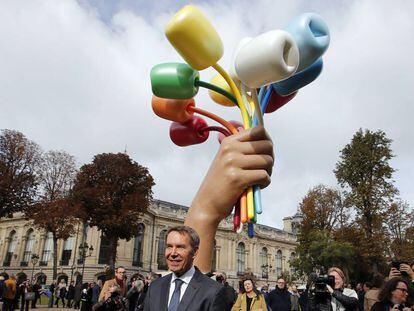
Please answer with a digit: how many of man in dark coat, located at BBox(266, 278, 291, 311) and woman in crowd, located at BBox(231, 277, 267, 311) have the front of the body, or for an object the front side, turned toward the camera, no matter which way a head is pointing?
2

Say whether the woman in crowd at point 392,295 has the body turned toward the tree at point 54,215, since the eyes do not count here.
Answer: no

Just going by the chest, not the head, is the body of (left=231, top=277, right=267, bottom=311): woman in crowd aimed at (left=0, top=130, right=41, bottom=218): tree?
no

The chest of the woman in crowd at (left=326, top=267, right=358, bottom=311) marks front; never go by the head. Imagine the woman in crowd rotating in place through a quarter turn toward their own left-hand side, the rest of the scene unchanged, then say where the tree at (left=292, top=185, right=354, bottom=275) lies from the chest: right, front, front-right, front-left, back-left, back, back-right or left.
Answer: back-left

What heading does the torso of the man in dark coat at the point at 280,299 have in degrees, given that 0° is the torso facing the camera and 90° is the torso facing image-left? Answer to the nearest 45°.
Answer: approximately 0°

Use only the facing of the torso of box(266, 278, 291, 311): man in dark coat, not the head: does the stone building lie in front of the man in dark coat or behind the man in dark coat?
behind

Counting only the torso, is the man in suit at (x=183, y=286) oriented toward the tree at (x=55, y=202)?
no

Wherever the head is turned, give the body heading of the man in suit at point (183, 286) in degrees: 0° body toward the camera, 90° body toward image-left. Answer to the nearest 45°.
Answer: approximately 45°

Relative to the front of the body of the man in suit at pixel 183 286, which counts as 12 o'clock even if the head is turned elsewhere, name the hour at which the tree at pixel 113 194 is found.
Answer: The tree is roughly at 4 o'clock from the man in suit.

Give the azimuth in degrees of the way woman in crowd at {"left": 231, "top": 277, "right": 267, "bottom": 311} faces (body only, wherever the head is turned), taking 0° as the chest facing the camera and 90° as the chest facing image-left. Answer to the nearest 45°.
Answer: approximately 0°
